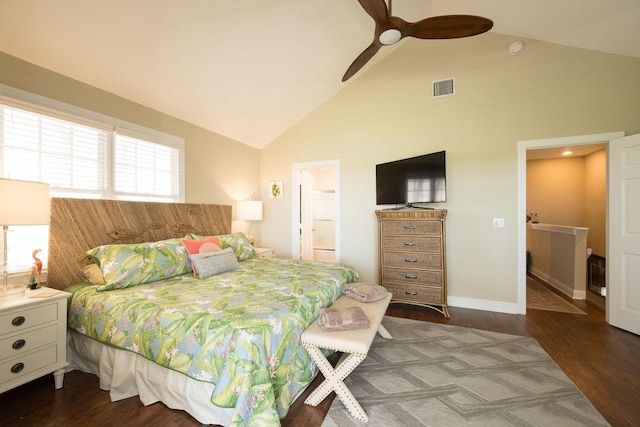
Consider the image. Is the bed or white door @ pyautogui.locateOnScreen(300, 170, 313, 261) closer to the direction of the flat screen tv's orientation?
the bed

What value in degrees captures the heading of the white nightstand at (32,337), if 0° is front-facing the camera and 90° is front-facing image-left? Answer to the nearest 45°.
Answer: approximately 315°

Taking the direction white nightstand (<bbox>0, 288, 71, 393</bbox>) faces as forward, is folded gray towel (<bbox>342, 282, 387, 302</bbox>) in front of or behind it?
in front

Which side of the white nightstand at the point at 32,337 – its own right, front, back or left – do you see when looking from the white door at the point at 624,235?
front

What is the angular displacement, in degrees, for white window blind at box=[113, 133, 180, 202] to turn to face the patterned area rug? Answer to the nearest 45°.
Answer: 0° — it already faces it

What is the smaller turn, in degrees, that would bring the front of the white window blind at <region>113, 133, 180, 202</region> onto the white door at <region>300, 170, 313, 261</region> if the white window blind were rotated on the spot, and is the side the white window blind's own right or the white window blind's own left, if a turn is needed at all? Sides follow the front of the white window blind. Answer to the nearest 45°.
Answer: approximately 45° to the white window blind's own left

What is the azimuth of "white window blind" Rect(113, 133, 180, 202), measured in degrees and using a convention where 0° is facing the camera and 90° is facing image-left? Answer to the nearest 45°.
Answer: approximately 315°

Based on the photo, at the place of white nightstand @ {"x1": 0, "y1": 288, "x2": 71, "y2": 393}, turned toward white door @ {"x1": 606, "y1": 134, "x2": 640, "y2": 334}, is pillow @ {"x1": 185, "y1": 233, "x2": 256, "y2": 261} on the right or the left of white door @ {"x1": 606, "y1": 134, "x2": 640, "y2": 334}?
left

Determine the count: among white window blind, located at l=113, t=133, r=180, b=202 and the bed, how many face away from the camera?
0

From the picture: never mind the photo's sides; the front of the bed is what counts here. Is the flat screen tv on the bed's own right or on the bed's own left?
on the bed's own left

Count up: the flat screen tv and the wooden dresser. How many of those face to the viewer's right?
0

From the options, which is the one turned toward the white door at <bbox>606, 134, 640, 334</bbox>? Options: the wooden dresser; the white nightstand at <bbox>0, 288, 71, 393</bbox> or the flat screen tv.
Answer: the white nightstand

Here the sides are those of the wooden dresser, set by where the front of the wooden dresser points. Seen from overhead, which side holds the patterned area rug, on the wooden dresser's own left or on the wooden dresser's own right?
on the wooden dresser's own left
